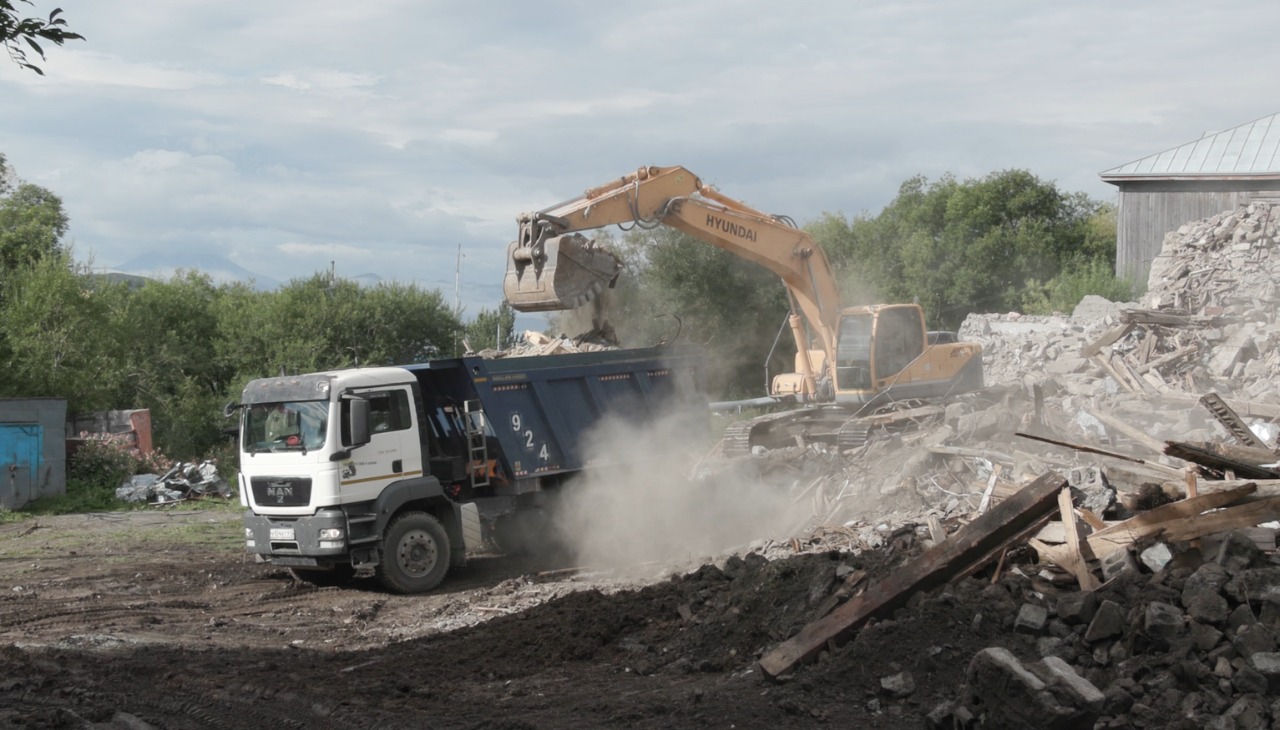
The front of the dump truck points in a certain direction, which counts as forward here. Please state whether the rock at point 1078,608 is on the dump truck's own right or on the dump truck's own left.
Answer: on the dump truck's own left

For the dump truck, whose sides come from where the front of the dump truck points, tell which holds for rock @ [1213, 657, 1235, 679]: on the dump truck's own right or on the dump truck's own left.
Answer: on the dump truck's own left

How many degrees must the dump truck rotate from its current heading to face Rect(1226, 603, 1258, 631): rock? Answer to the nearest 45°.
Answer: approximately 90° to its left

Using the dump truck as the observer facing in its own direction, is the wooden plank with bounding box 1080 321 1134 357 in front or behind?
behind

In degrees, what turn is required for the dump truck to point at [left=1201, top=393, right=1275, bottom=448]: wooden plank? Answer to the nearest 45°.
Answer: approximately 135° to its left

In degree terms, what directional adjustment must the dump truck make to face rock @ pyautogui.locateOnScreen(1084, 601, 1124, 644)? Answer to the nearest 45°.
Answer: approximately 90° to its left

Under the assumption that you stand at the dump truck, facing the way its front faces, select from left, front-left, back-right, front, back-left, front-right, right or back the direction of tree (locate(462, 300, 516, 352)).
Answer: back-right

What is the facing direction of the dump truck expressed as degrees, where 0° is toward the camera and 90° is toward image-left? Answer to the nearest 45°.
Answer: approximately 45°

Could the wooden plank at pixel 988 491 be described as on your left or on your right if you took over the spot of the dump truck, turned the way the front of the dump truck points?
on your left

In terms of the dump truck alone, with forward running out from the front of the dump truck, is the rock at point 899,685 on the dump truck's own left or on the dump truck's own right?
on the dump truck's own left

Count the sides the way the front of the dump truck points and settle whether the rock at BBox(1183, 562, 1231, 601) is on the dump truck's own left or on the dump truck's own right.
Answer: on the dump truck's own left

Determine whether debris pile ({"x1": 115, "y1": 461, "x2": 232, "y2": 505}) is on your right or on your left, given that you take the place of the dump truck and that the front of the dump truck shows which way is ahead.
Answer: on your right

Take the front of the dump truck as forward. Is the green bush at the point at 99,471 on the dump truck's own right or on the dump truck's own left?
on the dump truck's own right

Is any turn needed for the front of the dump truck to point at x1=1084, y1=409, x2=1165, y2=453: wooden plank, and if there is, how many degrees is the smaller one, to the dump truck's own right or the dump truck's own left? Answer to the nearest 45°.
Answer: approximately 135° to the dump truck's own left

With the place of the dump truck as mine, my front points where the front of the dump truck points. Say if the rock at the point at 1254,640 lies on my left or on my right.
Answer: on my left
